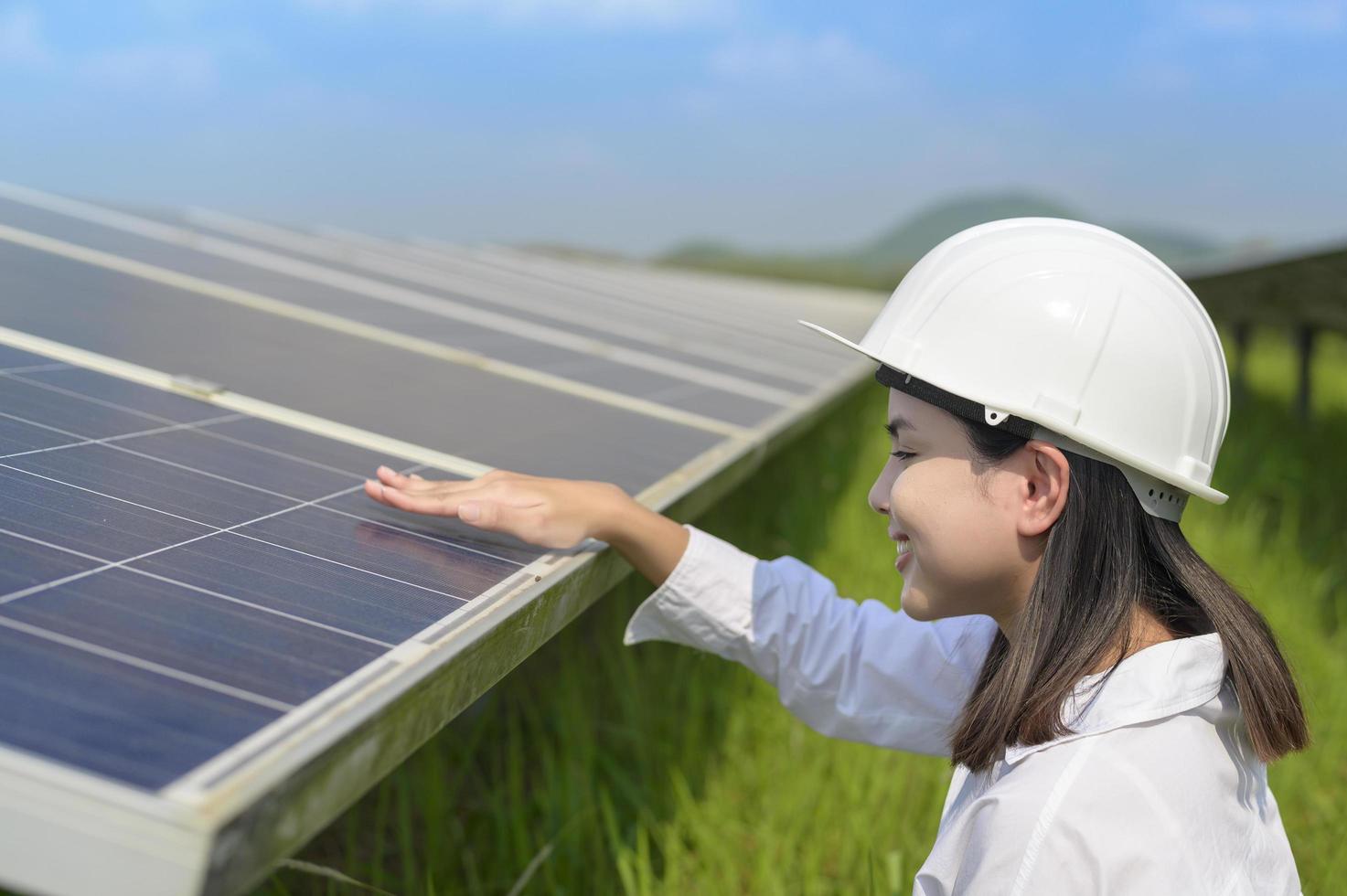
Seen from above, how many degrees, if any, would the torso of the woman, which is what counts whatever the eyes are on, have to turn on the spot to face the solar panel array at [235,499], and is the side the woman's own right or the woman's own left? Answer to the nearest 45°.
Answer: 0° — they already face it

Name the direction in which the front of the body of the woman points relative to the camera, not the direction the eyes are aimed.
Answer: to the viewer's left

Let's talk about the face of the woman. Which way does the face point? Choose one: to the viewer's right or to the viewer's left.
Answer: to the viewer's left

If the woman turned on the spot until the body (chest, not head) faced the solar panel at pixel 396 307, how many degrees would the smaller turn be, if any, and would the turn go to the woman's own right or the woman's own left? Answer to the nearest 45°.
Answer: approximately 45° to the woman's own right
